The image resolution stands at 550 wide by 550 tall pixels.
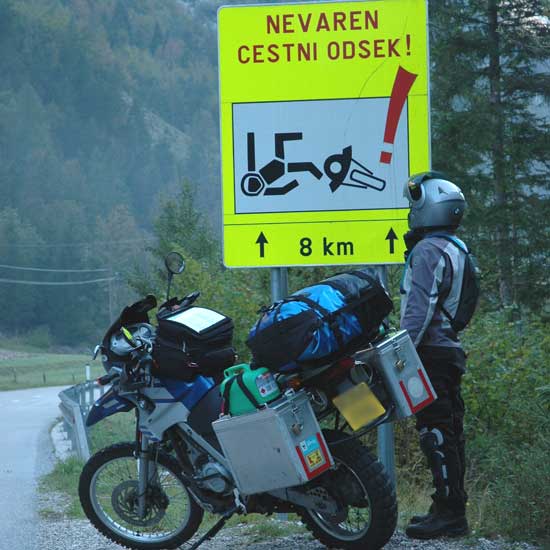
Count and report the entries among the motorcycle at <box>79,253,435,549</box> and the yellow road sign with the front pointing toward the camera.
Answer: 1

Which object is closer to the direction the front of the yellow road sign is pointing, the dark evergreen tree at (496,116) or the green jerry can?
the green jerry can

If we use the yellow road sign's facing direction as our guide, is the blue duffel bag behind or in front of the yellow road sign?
in front

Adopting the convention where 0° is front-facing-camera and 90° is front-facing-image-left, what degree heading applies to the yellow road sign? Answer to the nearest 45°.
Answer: approximately 0°

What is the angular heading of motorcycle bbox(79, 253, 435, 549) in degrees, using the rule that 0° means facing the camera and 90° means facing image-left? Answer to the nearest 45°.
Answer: approximately 135°
